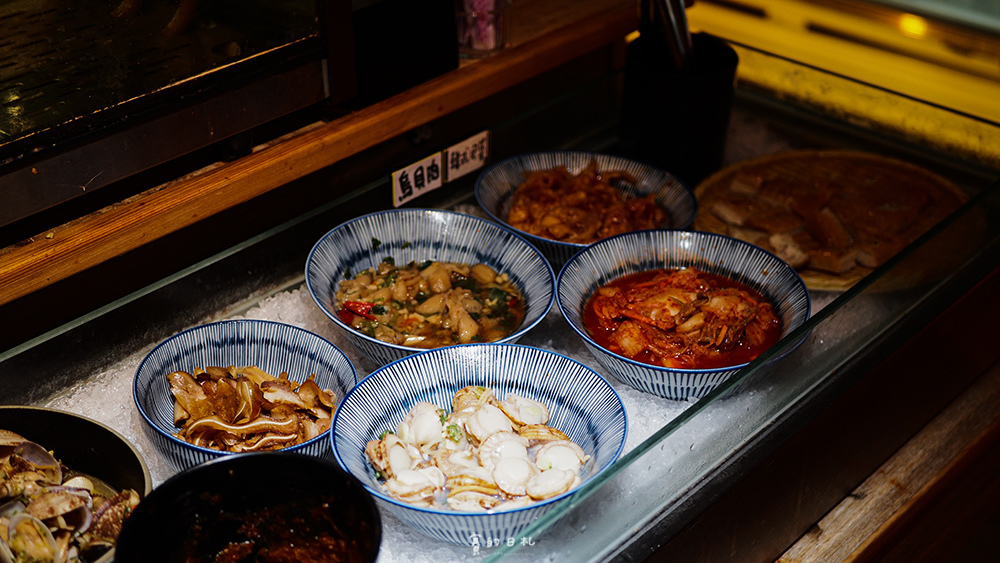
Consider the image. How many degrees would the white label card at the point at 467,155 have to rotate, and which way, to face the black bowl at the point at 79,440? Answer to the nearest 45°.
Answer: approximately 90° to its right

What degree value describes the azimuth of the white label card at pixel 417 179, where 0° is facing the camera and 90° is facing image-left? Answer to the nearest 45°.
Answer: approximately 315°

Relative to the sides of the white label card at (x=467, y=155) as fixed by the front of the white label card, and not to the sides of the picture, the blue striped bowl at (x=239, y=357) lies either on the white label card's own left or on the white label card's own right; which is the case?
on the white label card's own right

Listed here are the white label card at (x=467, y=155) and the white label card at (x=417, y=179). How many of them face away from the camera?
0

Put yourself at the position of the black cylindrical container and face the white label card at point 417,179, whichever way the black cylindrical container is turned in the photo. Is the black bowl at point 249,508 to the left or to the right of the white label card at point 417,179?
left

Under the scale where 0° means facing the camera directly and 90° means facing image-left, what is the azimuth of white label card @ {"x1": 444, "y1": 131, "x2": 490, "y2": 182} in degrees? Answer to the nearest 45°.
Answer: approximately 315°

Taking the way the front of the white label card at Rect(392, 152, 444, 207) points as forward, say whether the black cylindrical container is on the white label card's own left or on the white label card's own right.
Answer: on the white label card's own left
